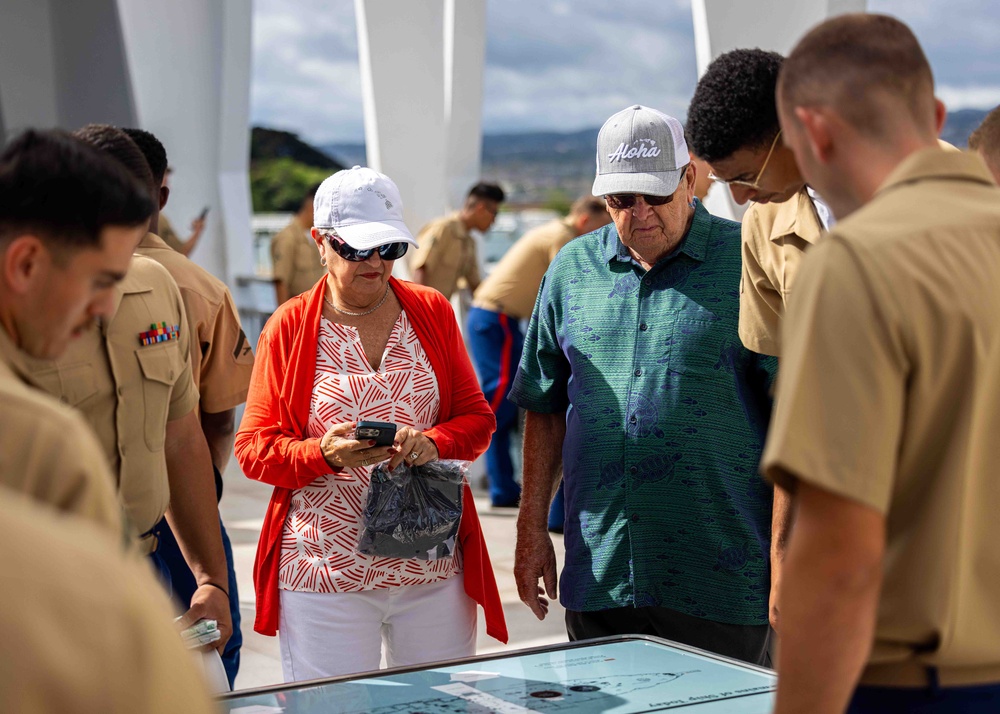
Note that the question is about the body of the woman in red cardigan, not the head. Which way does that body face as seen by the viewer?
toward the camera

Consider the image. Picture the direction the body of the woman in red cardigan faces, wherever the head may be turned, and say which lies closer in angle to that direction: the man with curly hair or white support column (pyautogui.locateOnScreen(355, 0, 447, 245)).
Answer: the man with curly hair

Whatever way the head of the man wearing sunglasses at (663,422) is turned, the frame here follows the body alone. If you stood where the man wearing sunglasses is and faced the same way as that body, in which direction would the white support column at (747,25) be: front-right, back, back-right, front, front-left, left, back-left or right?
back

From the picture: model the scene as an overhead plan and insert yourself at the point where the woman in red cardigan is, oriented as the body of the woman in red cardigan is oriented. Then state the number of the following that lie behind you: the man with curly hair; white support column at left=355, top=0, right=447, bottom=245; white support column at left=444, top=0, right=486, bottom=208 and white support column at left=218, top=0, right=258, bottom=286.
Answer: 3

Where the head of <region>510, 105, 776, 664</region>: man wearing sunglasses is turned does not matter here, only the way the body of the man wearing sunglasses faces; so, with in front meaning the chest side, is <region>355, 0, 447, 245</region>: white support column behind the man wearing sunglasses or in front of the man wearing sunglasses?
behind

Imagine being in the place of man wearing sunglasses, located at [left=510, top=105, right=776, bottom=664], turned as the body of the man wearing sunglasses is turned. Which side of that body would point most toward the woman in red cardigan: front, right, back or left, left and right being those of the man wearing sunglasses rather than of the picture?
right

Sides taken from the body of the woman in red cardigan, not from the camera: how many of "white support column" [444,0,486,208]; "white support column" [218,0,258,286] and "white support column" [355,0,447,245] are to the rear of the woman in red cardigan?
3

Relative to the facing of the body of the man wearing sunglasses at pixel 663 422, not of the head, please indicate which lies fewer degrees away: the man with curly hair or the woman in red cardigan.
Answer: the man with curly hair

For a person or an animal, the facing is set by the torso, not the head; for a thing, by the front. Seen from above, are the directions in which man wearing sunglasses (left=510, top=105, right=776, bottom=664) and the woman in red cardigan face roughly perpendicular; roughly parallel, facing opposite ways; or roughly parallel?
roughly parallel

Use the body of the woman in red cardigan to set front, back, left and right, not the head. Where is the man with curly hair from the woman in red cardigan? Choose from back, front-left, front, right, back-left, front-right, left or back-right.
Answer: front-left

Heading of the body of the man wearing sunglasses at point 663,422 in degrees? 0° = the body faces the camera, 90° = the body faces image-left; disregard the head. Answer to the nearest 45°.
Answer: approximately 0°
